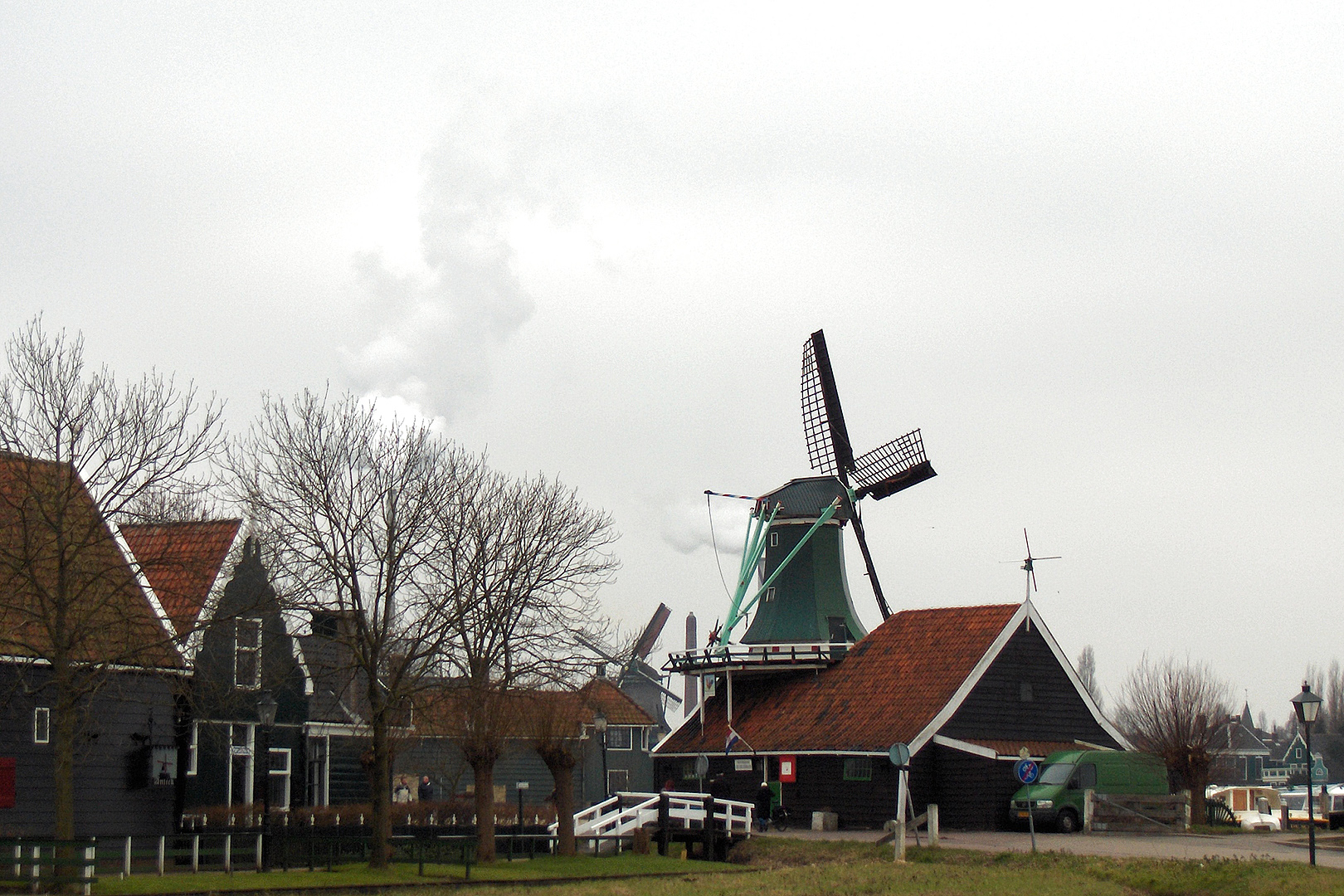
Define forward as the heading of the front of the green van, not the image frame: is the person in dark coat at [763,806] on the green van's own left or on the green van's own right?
on the green van's own right

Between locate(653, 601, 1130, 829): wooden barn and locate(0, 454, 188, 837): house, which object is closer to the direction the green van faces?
the house

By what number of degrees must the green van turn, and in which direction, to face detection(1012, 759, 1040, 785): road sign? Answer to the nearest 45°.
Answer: approximately 45° to its left

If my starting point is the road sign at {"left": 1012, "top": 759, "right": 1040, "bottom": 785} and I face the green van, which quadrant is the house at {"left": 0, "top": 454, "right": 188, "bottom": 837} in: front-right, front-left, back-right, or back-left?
back-left

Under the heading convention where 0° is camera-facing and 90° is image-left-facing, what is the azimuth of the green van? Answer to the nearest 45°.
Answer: approximately 45°

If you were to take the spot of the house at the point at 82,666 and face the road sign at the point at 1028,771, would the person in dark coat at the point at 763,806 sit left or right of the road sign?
left
